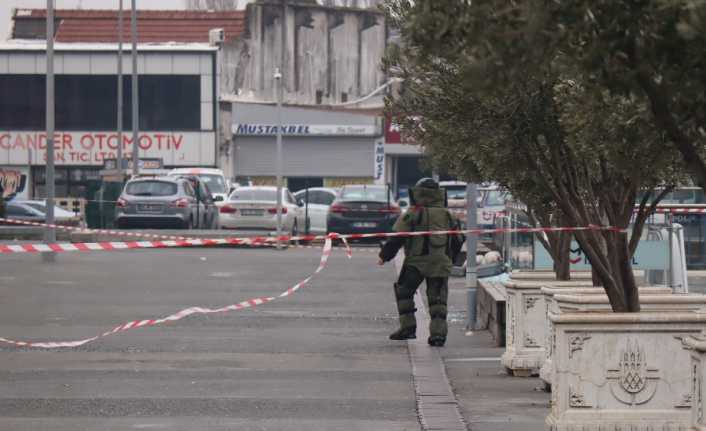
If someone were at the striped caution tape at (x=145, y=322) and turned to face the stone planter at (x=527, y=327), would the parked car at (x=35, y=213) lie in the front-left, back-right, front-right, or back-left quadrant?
back-left

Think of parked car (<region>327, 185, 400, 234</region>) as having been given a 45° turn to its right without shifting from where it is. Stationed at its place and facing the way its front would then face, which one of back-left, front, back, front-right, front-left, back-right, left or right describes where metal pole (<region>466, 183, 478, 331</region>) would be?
back-right

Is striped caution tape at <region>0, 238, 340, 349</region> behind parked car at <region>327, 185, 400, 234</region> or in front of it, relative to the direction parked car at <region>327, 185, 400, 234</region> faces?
behind

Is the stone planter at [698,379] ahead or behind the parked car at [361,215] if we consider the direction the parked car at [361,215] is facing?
behind

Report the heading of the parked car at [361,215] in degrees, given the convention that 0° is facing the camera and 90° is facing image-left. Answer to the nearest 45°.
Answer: approximately 180°

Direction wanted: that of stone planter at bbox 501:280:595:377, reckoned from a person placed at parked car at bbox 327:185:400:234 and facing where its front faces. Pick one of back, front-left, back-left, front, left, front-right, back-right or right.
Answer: back

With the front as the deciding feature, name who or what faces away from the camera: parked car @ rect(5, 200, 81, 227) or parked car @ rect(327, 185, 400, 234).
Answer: parked car @ rect(327, 185, 400, 234)
